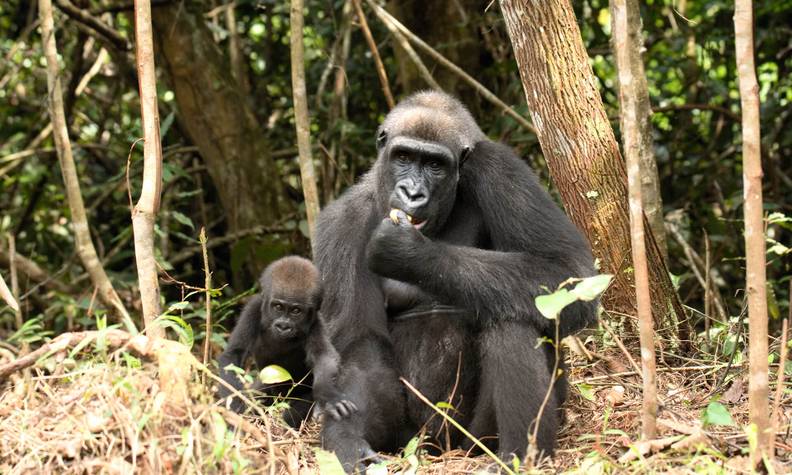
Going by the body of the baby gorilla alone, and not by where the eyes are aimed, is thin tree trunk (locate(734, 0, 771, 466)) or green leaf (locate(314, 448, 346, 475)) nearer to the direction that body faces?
the green leaf

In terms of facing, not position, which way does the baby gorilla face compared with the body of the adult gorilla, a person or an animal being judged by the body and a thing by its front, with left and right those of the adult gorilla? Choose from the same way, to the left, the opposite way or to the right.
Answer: the same way

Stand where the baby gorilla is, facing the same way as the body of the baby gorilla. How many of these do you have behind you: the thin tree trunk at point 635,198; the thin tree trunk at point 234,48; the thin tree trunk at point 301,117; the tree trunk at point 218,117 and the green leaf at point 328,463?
3

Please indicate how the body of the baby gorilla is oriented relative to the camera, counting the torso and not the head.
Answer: toward the camera

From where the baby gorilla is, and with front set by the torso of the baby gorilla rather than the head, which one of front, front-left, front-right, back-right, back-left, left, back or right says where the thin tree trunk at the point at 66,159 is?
back-right

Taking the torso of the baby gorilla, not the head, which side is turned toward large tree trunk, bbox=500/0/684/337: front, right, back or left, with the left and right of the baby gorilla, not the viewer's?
left

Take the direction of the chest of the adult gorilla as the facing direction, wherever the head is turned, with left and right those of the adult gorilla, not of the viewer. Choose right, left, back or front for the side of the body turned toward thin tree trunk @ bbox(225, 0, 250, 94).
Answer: back

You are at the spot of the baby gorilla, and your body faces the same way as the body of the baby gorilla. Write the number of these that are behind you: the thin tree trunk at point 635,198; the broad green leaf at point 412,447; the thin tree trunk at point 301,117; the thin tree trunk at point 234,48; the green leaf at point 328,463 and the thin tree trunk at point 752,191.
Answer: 2

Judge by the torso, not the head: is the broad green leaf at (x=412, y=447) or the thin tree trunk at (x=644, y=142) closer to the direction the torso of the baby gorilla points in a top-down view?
the broad green leaf

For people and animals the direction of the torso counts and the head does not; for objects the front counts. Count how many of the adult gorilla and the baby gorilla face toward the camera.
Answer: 2

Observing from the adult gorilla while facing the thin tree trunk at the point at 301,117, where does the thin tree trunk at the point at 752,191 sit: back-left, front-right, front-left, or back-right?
back-right

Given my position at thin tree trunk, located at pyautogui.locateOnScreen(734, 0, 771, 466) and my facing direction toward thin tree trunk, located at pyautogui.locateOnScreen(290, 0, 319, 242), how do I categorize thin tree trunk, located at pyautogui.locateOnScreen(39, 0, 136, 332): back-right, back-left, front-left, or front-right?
front-left

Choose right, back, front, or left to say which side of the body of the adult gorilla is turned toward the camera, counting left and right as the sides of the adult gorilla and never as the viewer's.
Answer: front

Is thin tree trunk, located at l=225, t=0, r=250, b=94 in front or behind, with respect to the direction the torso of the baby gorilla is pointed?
behind

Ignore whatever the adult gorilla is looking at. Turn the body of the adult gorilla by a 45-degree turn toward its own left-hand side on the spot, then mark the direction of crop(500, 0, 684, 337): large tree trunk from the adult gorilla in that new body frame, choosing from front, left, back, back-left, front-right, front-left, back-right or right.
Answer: left
